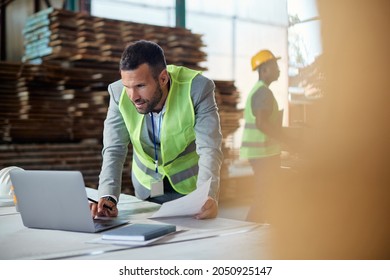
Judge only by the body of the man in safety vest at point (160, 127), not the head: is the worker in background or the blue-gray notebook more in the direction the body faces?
the blue-gray notebook

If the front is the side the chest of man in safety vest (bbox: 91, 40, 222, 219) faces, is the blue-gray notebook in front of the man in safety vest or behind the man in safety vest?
in front

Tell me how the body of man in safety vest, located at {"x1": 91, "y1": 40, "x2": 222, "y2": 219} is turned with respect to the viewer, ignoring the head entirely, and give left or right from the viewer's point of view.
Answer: facing the viewer and to the left of the viewer

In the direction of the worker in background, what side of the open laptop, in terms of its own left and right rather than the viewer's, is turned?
front

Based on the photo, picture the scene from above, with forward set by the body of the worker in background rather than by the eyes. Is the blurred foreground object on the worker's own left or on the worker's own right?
on the worker's own right

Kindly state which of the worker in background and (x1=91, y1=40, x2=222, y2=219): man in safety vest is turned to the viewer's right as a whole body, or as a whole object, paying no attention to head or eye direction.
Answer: the worker in background

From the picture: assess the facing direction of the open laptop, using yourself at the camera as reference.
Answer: facing away from the viewer and to the right of the viewer

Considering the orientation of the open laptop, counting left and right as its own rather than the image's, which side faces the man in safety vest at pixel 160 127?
front

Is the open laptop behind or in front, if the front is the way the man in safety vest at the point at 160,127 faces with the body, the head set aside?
in front

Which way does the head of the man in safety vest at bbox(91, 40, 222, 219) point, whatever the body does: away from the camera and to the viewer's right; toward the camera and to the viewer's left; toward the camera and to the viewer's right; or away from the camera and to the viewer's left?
toward the camera and to the viewer's left

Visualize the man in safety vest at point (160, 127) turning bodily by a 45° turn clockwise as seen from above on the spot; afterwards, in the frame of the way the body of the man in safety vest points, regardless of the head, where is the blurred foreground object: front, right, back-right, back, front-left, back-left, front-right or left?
left

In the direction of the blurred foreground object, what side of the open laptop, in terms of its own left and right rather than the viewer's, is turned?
right
